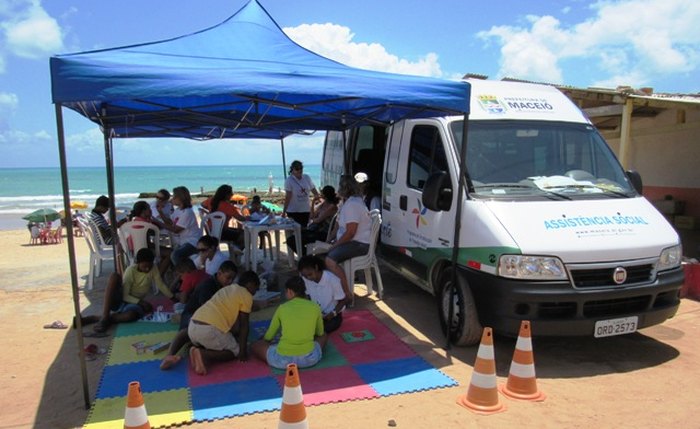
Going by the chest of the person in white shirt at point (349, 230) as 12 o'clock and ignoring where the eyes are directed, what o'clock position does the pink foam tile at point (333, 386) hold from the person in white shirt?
The pink foam tile is roughly at 9 o'clock from the person in white shirt.

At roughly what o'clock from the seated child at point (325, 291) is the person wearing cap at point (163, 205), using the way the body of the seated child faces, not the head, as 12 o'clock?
The person wearing cap is roughly at 3 o'clock from the seated child.

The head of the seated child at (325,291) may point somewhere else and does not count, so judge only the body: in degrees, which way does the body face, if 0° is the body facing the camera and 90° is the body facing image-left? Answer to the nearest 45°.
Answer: approximately 45°

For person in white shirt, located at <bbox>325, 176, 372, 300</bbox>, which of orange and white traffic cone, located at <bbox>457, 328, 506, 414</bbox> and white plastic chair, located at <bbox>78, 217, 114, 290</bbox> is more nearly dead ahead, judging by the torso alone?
the white plastic chair

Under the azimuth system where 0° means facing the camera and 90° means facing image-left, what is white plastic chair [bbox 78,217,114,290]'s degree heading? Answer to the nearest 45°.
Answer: approximately 270°

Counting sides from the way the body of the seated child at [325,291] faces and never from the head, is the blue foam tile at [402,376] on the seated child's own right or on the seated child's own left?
on the seated child's own left

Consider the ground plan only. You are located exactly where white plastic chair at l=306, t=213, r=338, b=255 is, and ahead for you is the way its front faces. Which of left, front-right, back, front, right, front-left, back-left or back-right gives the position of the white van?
back-left

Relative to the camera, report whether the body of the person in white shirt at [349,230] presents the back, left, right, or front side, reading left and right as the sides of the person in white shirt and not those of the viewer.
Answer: left

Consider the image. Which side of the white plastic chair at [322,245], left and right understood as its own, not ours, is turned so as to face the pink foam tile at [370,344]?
left

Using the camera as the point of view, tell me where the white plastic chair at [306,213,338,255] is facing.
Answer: facing to the left of the viewer
